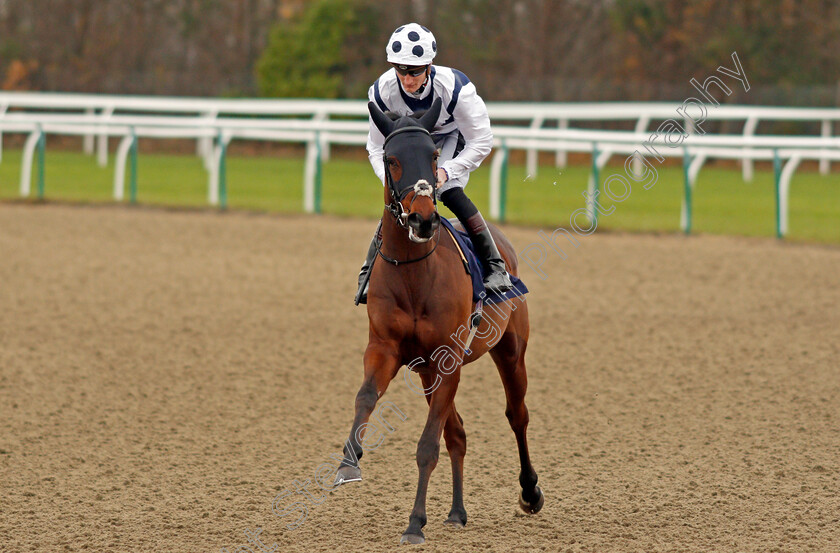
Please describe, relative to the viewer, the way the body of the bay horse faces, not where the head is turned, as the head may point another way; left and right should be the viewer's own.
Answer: facing the viewer and to the left of the viewer
